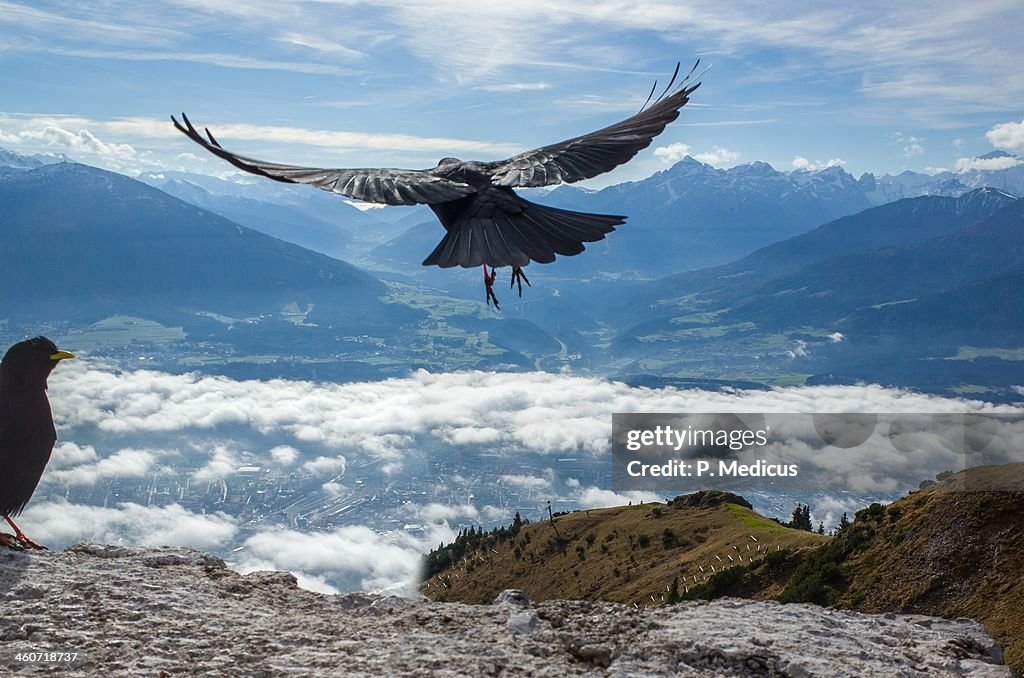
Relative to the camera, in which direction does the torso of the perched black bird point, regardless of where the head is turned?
to the viewer's right
